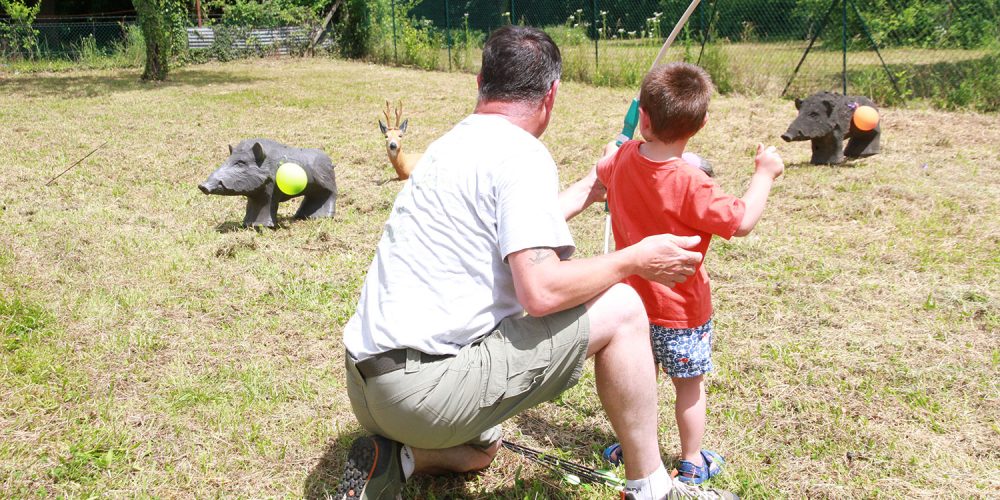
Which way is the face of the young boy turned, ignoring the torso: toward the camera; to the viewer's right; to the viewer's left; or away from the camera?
away from the camera

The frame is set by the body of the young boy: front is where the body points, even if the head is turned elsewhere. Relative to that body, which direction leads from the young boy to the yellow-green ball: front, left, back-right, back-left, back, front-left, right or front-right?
front-left

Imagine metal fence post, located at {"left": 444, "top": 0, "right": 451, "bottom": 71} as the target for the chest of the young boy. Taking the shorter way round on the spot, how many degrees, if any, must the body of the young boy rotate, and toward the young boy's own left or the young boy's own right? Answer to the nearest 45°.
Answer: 0° — they already face it

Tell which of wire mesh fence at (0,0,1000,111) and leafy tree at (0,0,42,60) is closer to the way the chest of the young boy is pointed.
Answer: the wire mesh fence

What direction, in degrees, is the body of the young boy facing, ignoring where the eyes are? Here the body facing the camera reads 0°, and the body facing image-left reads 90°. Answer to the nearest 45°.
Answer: approximately 180°
